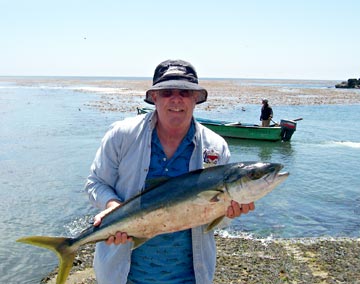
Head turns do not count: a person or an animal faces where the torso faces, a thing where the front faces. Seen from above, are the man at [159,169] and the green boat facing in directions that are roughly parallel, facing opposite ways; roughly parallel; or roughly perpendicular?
roughly perpendicular

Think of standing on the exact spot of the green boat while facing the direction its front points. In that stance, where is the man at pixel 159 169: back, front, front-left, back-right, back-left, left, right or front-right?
left

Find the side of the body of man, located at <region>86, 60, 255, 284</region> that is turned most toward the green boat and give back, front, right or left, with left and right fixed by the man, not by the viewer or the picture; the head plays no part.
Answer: back

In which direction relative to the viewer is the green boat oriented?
to the viewer's left

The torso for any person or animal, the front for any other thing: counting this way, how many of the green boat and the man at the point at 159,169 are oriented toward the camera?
1

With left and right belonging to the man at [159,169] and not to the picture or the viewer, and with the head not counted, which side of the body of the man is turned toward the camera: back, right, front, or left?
front
